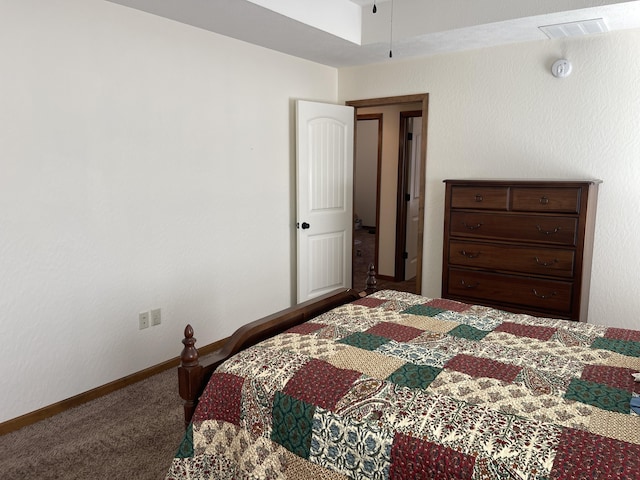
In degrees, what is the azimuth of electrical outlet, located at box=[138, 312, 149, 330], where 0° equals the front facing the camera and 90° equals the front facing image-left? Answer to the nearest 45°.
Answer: approximately 315°

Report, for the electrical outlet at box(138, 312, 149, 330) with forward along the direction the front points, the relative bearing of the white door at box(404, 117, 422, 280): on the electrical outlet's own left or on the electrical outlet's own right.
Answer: on the electrical outlet's own left

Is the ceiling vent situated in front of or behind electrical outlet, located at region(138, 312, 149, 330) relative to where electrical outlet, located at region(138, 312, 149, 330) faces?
in front

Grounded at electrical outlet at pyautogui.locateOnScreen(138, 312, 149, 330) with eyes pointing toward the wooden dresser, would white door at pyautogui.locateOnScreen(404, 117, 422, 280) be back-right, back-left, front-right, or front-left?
front-left

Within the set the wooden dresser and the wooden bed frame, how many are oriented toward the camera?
1

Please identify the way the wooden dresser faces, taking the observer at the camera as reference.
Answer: facing the viewer

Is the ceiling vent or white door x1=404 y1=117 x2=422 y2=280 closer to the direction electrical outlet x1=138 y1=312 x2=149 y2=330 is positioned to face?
the ceiling vent

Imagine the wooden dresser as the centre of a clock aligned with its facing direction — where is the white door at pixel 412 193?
The white door is roughly at 5 o'clock from the wooden dresser.

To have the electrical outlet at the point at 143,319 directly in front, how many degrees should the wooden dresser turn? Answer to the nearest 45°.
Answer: approximately 45° to its right
